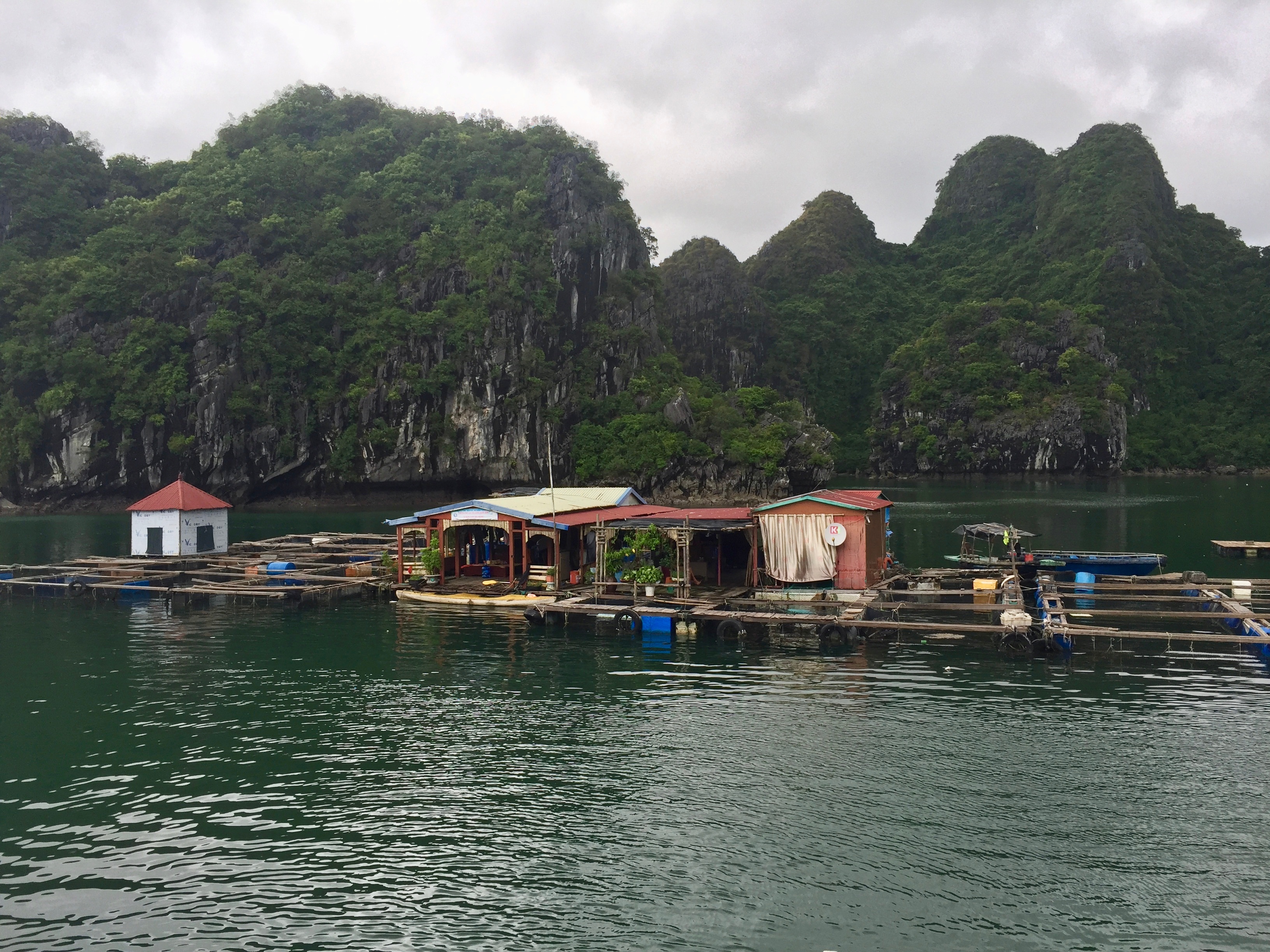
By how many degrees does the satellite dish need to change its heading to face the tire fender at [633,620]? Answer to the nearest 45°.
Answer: approximately 45° to its right

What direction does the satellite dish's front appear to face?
toward the camera

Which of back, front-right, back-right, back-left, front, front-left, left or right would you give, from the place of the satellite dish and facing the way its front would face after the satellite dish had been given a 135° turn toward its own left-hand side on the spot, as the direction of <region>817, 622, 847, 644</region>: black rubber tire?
back-right

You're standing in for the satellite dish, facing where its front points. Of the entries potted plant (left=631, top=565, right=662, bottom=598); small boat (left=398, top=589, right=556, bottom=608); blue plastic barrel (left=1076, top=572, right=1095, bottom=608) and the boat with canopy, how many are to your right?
2

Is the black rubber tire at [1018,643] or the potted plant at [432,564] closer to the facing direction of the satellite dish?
the black rubber tire

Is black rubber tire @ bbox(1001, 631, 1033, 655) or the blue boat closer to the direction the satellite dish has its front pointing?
the black rubber tire

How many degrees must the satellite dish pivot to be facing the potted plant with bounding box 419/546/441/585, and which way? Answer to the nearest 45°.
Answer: approximately 90° to its right

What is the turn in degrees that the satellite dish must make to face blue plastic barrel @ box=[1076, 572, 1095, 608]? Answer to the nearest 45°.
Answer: approximately 135° to its left

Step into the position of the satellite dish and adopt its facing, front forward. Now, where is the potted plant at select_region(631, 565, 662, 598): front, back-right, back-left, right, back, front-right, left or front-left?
right

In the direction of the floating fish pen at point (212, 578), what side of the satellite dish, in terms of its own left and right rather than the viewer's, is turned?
right

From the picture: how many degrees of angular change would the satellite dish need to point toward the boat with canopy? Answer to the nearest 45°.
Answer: approximately 135° to its left

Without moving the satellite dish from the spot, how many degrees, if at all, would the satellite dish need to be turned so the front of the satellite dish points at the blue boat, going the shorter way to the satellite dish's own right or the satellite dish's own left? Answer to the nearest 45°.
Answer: approximately 135° to the satellite dish's own left

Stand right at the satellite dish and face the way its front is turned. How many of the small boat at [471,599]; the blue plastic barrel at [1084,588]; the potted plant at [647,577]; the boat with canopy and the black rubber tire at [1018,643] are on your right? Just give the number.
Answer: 2
